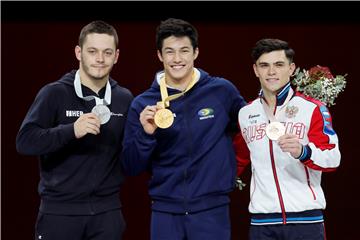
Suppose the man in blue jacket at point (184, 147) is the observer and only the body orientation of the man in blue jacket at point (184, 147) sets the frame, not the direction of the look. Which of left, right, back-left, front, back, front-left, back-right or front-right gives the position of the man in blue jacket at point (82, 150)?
right

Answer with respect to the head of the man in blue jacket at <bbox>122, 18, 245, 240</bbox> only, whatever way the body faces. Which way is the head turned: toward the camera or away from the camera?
toward the camera

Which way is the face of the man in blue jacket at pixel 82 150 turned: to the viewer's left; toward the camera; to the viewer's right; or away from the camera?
toward the camera

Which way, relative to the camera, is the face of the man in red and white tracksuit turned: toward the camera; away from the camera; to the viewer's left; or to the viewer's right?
toward the camera

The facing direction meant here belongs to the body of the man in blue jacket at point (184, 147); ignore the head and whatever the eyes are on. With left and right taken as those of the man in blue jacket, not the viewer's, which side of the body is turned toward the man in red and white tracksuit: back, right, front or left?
left

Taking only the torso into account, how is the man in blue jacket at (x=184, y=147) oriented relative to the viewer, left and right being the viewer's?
facing the viewer
